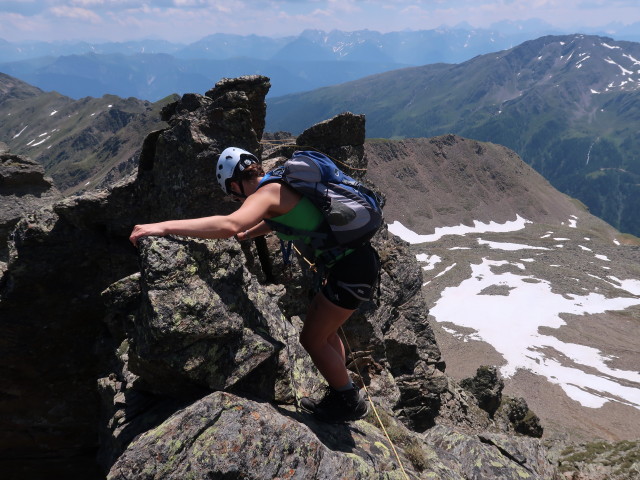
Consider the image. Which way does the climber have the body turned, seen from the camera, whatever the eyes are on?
to the viewer's left

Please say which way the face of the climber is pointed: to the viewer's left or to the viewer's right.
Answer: to the viewer's left
